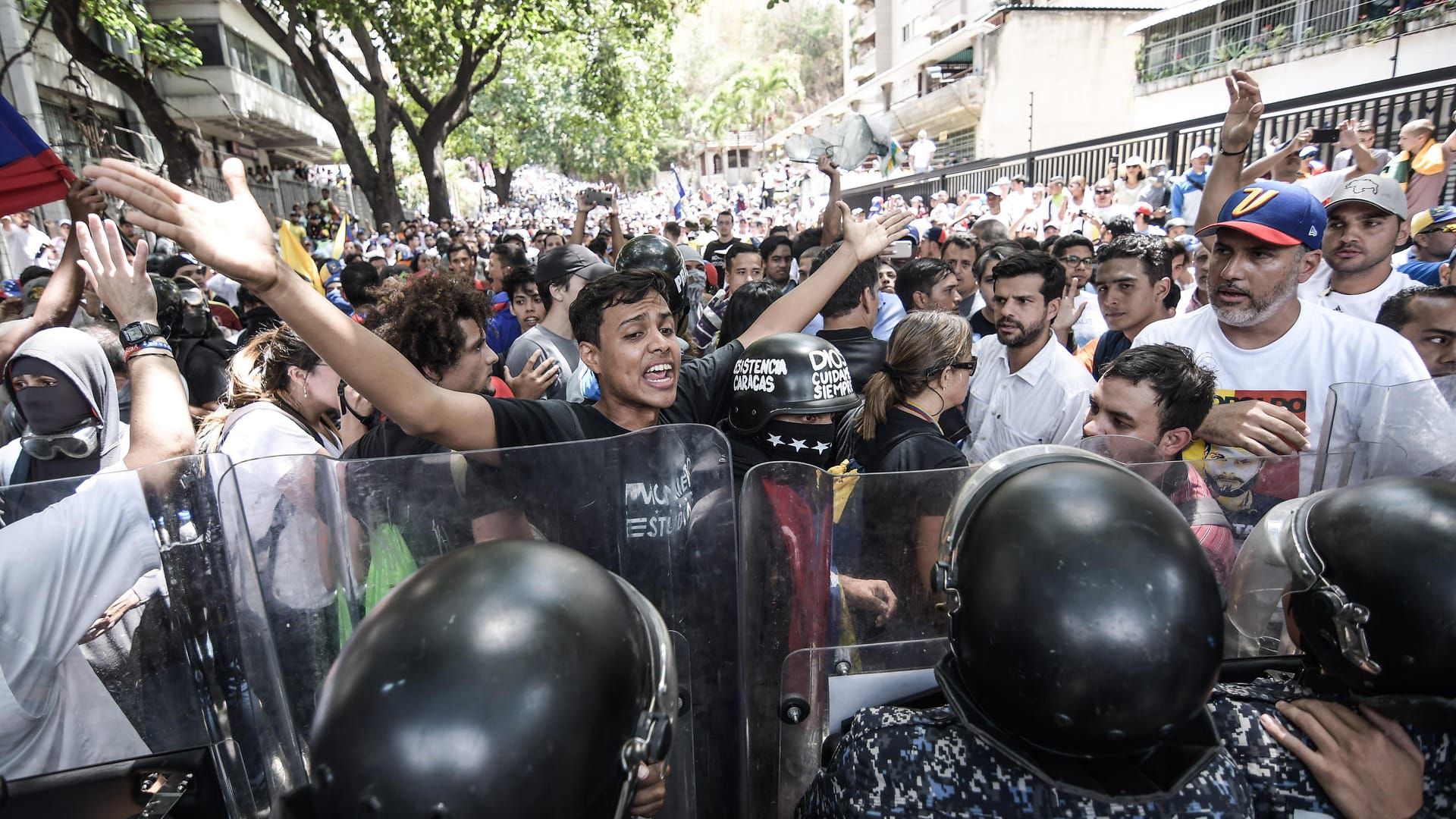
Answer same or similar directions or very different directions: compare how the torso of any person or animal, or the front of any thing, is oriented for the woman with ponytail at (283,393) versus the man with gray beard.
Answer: very different directions

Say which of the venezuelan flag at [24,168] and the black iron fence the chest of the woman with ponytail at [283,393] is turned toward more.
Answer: the black iron fence

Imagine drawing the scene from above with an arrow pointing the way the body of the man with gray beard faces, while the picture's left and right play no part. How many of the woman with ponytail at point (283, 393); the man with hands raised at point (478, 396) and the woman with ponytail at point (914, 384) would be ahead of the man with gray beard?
3

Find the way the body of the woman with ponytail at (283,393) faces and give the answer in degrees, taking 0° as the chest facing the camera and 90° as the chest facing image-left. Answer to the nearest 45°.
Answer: approximately 270°

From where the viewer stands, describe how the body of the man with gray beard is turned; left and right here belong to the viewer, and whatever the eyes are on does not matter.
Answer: facing the viewer and to the left of the viewer

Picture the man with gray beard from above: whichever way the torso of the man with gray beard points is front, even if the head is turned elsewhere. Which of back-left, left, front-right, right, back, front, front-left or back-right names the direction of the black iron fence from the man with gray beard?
back-right

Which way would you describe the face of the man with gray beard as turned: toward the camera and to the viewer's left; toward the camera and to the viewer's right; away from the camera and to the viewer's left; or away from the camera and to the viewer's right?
toward the camera and to the viewer's left

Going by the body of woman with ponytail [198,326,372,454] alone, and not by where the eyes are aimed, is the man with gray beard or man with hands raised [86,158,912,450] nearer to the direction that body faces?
the man with gray beard

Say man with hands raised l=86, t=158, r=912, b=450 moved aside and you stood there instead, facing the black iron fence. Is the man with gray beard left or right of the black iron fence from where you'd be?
right

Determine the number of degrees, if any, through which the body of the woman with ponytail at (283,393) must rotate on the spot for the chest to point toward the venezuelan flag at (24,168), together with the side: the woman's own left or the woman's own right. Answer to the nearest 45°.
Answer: approximately 135° to the woman's own left

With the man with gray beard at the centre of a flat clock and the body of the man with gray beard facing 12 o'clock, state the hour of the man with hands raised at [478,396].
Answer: The man with hands raised is roughly at 12 o'clock from the man with gray beard.
